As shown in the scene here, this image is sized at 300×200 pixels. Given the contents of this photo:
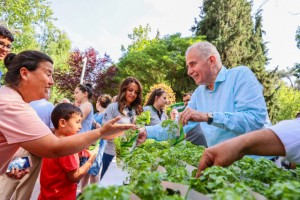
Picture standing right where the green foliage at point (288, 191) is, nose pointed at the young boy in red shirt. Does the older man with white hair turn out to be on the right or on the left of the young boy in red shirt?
right

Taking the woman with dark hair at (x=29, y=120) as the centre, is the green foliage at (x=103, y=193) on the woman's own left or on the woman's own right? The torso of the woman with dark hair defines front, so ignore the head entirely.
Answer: on the woman's own right

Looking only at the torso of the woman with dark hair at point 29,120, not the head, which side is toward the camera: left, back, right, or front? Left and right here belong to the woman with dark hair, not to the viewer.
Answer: right
